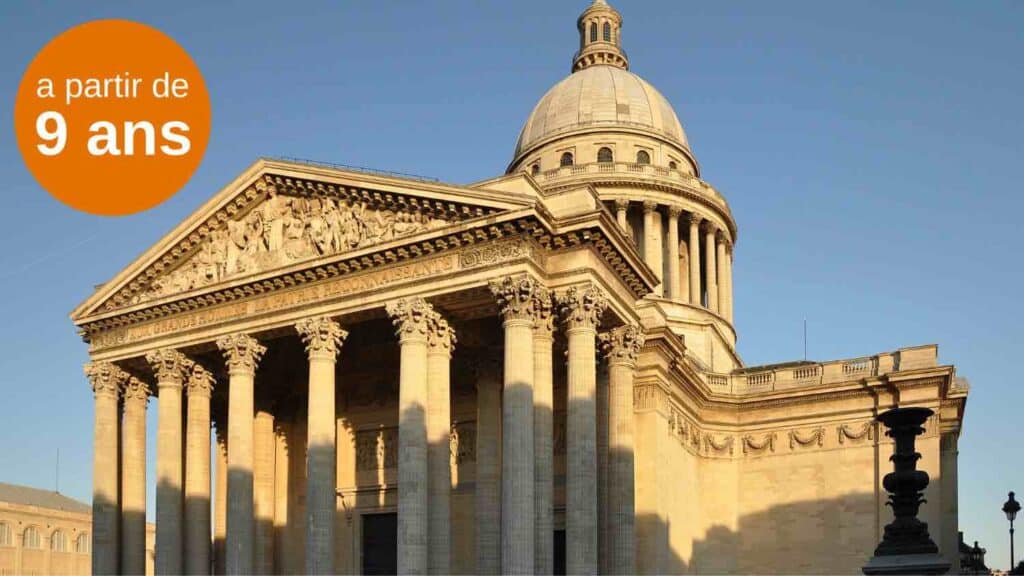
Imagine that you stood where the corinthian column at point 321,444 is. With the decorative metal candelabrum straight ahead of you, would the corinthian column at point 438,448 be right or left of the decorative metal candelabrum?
left

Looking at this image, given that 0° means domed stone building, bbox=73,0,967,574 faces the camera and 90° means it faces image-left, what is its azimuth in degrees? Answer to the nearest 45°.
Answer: approximately 45°
